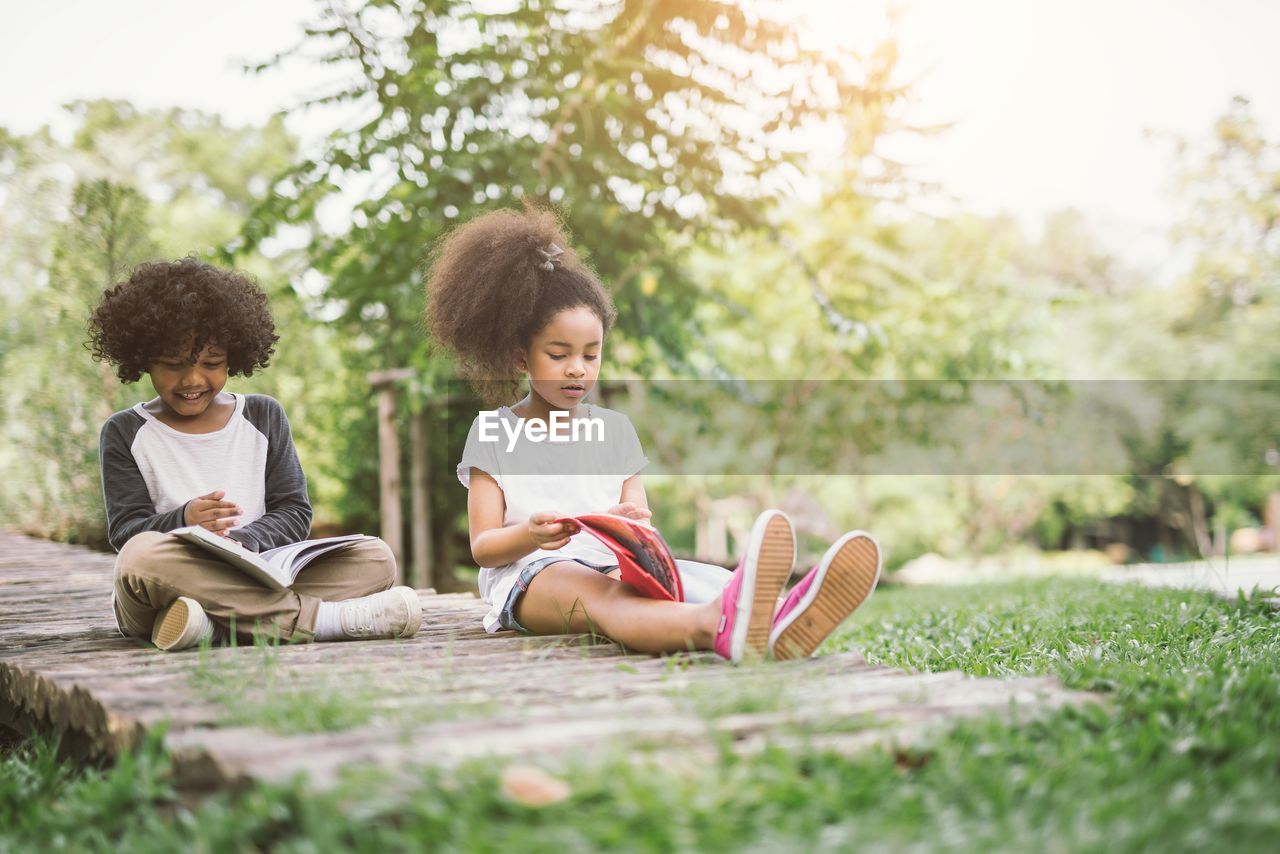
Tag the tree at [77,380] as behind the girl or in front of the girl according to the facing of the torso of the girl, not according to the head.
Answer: behind

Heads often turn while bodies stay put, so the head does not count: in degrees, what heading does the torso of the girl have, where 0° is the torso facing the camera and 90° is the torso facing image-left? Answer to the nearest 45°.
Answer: approximately 315°

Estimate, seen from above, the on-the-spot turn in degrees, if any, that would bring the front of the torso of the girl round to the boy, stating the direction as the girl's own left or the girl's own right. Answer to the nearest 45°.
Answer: approximately 135° to the girl's own right

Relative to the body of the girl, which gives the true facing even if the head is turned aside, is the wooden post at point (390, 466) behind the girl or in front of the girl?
behind

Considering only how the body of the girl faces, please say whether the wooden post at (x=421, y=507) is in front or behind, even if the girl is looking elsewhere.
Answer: behind
